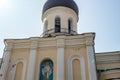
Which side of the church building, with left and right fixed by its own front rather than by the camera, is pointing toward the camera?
front
